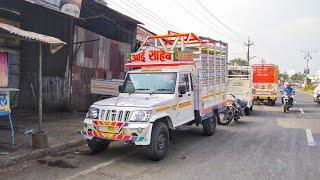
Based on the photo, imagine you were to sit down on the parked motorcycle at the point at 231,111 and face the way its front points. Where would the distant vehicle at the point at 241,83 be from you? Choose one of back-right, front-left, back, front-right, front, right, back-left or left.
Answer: back-right

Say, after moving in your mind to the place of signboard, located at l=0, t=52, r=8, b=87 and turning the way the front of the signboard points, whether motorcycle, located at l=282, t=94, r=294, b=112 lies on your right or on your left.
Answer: on your left

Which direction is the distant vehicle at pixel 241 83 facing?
away from the camera

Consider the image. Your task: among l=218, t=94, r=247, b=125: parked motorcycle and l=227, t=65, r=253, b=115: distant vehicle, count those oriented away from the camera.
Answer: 1

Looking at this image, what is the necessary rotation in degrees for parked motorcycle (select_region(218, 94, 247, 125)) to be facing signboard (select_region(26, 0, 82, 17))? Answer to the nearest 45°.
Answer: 0° — it already faces it

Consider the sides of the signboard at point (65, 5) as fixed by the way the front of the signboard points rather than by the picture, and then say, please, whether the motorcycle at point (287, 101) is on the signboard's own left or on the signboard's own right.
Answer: on the signboard's own left
